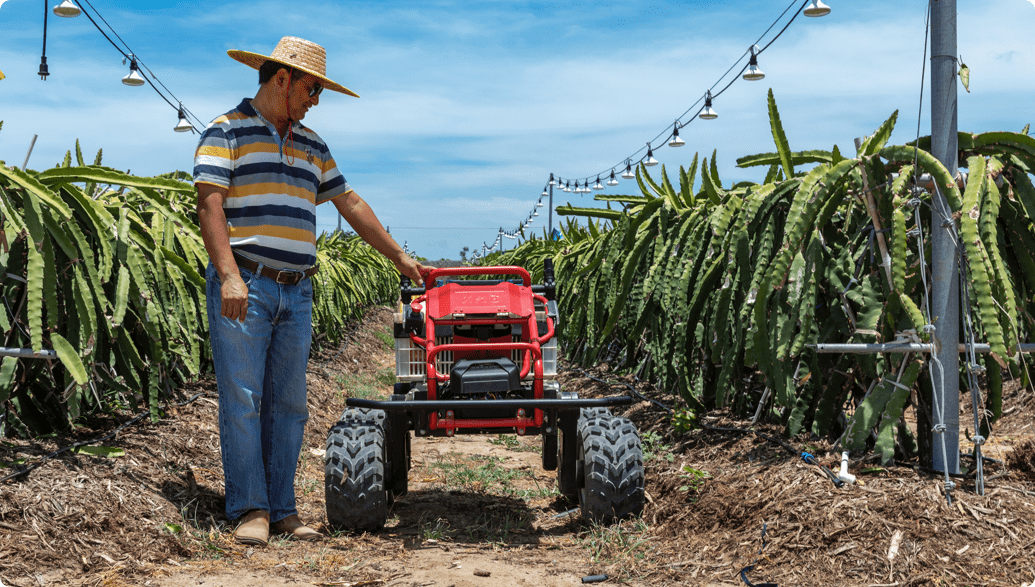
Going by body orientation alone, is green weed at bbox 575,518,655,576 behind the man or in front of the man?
in front

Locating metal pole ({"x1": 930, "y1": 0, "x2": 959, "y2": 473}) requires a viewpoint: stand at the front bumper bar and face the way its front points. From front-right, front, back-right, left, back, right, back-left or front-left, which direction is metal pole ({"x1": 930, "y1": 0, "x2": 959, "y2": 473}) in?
left

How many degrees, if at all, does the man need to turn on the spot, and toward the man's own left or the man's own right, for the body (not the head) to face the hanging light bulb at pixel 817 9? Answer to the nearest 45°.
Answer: approximately 90° to the man's own left

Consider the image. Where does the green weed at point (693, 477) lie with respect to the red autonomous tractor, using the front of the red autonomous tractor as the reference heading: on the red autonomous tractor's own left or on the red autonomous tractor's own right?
on the red autonomous tractor's own left

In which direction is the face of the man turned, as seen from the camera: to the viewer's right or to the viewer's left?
to the viewer's right

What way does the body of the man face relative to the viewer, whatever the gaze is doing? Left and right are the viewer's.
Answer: facing the viewer and to the right of the viewer

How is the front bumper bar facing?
toward the camera

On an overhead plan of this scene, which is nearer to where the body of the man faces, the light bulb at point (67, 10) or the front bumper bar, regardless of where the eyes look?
the front bumper bar

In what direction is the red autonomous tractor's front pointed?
toward the camera
